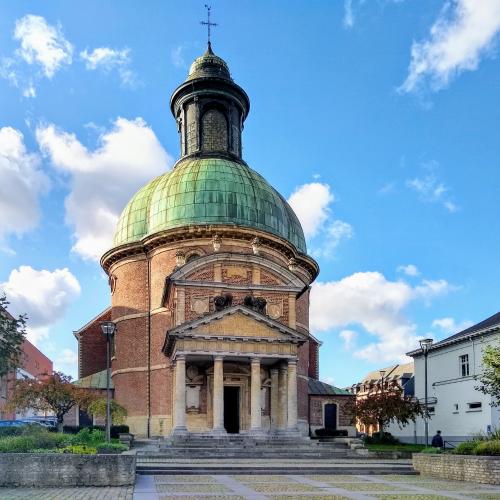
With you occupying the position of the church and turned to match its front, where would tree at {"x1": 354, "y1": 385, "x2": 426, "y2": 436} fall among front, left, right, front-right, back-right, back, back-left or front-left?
left

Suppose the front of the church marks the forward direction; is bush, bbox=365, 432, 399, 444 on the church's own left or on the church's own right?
on the church's own left

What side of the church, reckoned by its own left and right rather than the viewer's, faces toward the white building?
left

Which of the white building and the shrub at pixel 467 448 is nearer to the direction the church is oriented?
the shrub

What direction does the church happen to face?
toward the camera

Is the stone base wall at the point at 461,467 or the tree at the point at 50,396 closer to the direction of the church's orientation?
the stone base wall

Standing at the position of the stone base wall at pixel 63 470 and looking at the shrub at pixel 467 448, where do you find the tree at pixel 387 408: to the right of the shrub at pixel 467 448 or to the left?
left

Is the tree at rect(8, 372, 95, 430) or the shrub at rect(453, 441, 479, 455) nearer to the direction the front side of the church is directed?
the shrub

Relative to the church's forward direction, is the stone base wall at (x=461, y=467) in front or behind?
in front

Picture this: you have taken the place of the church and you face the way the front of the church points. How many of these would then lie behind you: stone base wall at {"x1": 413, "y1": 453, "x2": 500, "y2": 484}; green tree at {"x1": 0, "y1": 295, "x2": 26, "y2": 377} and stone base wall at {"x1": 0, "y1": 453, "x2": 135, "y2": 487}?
0
